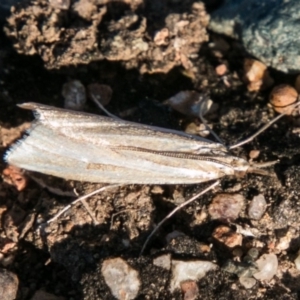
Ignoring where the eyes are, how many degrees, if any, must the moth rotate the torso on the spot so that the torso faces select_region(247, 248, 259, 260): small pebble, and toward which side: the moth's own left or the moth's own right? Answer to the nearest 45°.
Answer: approximately 45° to the moth's own right

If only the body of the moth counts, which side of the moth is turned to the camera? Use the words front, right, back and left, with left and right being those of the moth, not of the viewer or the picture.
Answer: right

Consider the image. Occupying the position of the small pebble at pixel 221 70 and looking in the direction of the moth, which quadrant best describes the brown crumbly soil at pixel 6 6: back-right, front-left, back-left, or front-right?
front-right

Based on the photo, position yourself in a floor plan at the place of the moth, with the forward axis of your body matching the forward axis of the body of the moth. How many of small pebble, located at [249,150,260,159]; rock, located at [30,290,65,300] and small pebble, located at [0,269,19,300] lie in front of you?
1

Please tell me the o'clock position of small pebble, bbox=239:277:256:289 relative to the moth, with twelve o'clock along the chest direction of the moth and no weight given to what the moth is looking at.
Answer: The small pebble is roughly at 2 o'clock from the moth.

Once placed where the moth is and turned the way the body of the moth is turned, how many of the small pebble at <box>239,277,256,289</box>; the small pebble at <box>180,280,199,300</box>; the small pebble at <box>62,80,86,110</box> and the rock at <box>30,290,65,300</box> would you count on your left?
1

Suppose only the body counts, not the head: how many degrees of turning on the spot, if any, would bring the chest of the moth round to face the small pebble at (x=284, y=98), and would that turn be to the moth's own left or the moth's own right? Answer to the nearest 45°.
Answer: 0° — it already faces it

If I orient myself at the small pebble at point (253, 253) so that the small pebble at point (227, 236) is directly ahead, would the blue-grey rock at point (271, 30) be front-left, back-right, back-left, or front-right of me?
front-right

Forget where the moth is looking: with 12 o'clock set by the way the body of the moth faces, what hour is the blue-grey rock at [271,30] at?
The blue-grey rock is roughly at 11 o'clock from the moth.

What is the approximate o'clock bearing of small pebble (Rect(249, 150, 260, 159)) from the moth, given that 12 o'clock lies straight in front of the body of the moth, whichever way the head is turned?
The small pebble is roughly at 12 o'clock from the moth.

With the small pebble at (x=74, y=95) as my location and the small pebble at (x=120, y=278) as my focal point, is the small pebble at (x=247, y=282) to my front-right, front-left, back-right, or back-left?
front-left

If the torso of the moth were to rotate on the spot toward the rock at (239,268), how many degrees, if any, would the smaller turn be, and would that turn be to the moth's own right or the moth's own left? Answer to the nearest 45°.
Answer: approximately 45° to the moth's own right

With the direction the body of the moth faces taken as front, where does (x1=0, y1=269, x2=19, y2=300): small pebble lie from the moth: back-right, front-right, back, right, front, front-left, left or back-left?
back-right

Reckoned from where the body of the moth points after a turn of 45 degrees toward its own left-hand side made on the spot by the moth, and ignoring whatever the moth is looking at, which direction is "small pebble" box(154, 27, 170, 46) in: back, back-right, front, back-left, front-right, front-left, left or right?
front

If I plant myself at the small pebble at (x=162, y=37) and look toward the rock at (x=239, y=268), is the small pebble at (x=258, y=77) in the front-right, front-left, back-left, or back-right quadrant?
front-left
